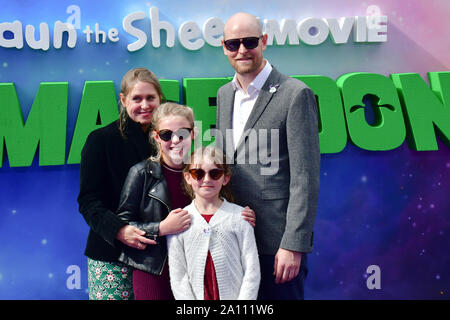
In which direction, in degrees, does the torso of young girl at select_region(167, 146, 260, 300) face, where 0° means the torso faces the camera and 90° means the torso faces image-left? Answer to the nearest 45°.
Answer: approximately 0°

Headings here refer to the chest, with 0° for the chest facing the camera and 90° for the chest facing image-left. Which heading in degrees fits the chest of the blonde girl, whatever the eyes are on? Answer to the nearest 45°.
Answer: approximately 315°
